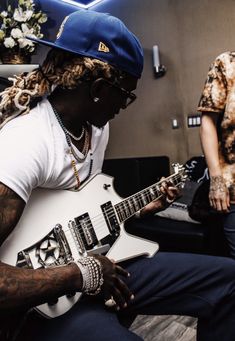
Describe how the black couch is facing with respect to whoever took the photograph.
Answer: facing the viewer
